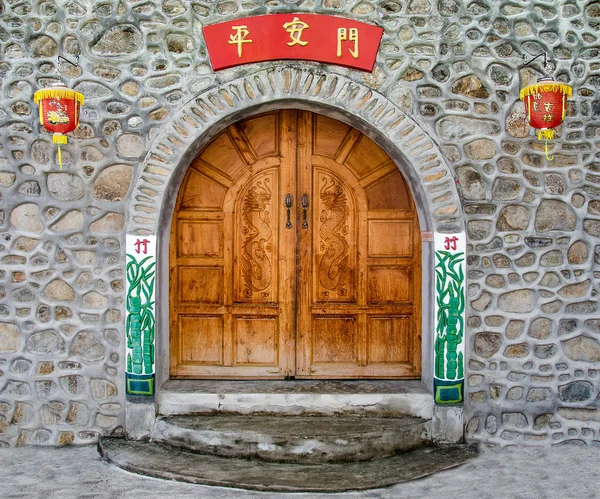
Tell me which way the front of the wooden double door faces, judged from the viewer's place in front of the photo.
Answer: facing the viewer

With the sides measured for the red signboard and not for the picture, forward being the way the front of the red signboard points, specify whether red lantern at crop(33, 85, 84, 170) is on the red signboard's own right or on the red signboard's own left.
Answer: on the red signboard's own right

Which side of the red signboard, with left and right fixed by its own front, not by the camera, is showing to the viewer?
front

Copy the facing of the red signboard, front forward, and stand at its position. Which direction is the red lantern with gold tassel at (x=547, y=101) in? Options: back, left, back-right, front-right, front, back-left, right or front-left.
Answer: left

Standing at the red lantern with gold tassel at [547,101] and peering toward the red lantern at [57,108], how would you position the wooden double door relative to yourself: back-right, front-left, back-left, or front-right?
front-right

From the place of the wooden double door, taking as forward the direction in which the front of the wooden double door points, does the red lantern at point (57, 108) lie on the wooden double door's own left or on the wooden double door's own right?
on the wooden double door's own right

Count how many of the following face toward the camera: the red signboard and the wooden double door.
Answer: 2
